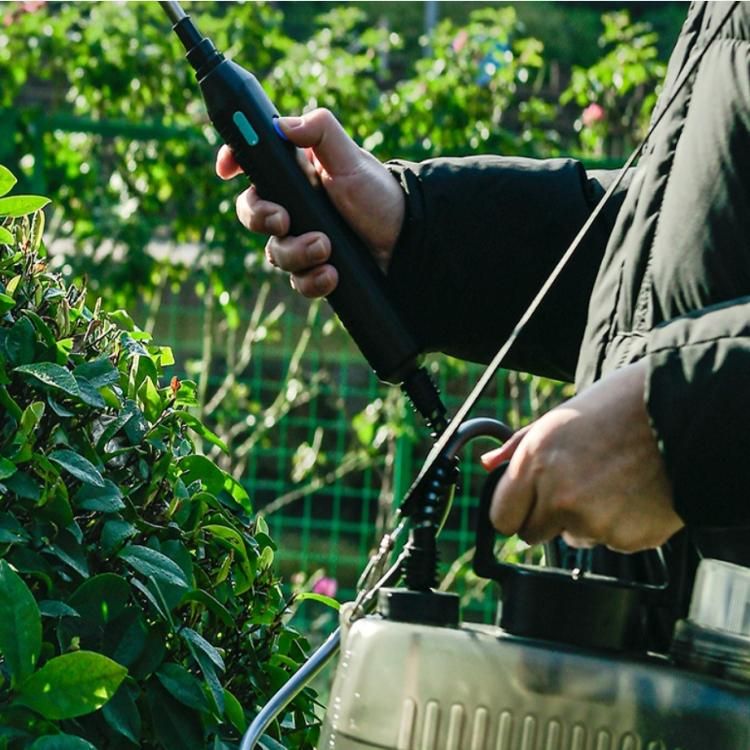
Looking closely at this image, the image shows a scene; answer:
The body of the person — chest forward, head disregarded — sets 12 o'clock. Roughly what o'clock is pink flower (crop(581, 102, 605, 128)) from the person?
The pink flower is roughly at 3 o'clock from the person.

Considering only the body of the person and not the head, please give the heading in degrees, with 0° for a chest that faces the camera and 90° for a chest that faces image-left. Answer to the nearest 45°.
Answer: approximately 90°
